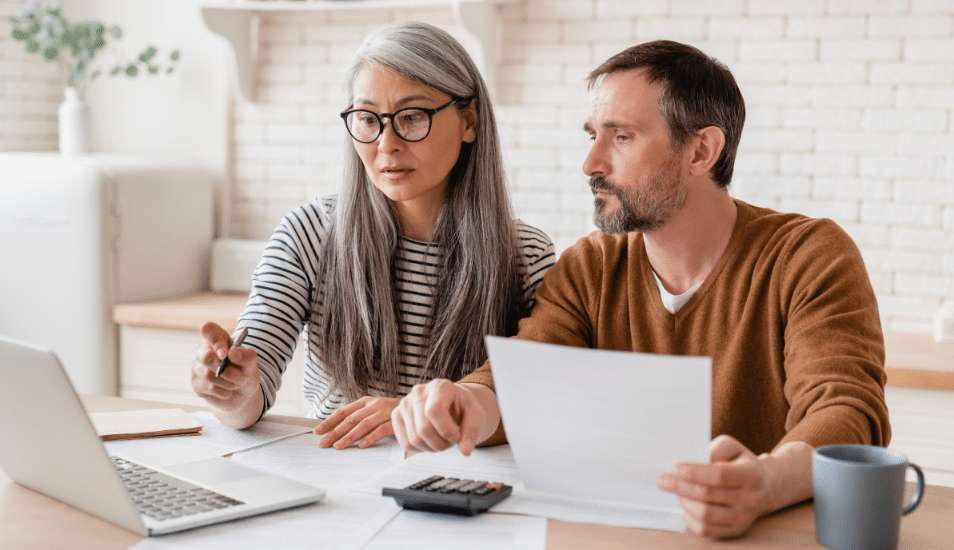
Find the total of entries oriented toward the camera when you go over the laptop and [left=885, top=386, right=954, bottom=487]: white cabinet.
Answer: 1

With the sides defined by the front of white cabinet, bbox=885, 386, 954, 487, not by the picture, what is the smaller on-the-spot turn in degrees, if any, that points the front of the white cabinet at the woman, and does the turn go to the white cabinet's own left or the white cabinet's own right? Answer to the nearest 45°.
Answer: approximately 45° to the white cabinet's own right

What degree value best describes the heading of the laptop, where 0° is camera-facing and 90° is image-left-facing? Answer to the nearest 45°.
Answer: approximately 225°

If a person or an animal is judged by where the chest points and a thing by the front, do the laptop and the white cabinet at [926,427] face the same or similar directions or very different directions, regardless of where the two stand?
very different directions

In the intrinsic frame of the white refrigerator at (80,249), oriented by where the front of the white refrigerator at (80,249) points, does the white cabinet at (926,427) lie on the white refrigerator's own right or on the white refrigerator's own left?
on the white refrigerator's own left

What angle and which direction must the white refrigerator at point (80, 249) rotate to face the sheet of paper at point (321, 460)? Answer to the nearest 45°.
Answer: approximately 45° to its left

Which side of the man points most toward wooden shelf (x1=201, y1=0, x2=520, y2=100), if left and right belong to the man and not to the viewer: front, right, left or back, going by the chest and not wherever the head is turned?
right

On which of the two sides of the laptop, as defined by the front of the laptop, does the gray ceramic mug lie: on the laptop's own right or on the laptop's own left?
on the laptop's own right

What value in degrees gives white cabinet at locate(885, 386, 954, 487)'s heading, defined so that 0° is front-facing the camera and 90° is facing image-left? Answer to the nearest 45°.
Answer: approximately 0°
